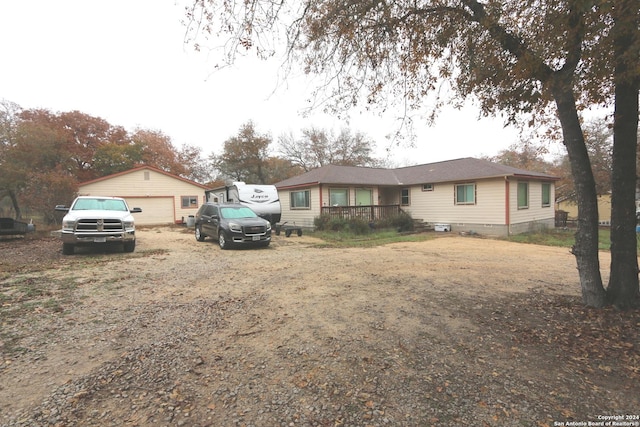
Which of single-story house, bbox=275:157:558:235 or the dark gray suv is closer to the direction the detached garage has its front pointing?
the dark gray suv

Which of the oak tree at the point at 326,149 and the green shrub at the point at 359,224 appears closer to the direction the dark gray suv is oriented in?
the green shrub

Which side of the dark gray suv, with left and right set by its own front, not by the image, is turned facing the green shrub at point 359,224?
left

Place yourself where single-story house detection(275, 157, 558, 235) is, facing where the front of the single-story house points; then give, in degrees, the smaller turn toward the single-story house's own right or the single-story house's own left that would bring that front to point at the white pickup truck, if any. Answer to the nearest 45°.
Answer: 0° — it already faces it

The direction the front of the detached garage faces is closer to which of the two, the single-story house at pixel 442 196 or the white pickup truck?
the white pickup truck

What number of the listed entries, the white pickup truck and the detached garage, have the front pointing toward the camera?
2

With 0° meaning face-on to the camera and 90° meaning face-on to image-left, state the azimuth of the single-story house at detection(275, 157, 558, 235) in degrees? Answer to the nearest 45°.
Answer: approximately 45°
